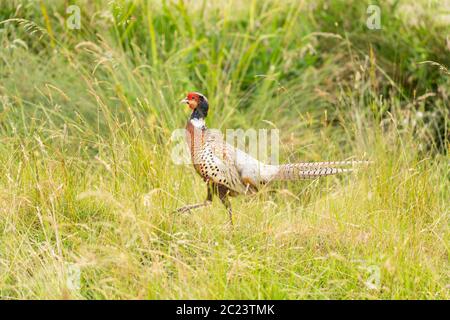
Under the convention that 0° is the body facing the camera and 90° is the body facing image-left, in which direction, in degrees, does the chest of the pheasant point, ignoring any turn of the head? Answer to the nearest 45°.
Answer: approximately 90°
